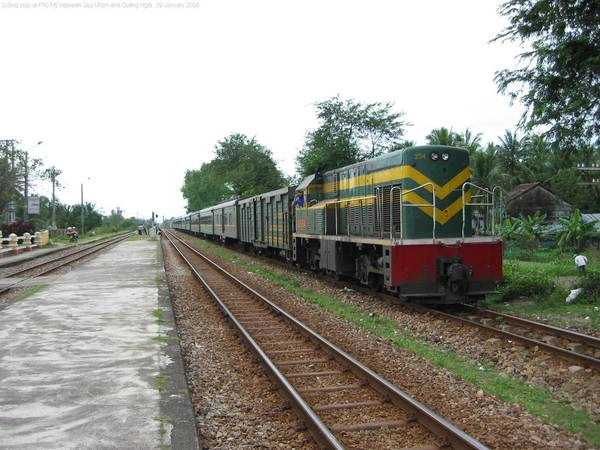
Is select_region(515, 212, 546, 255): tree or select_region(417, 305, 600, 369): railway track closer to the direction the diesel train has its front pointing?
the railway track

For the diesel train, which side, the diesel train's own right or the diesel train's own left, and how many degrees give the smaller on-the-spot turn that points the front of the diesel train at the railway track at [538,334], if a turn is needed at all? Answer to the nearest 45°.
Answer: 0° — it already faces it

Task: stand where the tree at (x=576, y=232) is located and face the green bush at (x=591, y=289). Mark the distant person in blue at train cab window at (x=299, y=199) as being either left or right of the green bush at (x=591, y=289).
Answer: right

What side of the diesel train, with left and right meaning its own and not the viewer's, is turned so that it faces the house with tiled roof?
left

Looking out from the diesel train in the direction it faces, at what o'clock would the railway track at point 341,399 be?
The railway track is roughly at 2 o'clock from the diesel train.

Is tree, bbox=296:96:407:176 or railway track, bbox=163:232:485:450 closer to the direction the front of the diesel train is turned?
the railway track

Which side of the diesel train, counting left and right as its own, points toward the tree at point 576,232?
left

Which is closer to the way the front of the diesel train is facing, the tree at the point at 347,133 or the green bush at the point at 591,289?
the green bush

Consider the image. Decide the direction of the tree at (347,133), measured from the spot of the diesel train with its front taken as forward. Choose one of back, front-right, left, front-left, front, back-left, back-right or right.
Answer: back-left

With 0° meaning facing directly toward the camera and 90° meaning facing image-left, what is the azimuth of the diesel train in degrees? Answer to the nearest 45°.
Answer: approximately 315°
